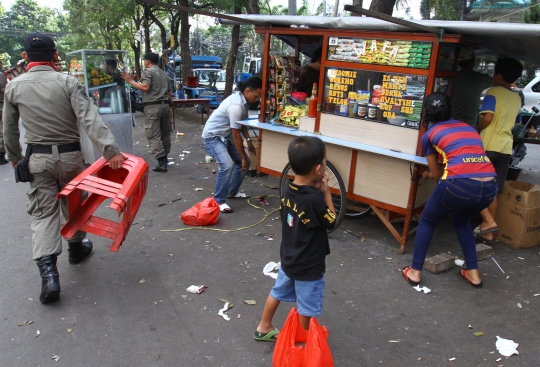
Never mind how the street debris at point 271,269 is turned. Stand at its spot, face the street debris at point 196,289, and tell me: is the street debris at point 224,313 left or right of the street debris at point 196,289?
left

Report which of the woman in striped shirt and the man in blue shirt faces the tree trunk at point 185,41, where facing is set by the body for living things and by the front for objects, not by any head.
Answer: the woman in striped shirt

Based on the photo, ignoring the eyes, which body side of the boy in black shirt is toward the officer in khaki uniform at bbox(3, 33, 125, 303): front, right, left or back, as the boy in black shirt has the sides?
left

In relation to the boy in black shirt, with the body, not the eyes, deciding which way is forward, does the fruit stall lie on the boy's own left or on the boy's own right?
on the boy's own left

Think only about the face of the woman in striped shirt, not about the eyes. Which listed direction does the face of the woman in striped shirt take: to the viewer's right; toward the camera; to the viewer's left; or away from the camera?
away from the camera

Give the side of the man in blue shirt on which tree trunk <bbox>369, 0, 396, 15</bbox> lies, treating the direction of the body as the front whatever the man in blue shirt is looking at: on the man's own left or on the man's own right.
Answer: on the man's own left

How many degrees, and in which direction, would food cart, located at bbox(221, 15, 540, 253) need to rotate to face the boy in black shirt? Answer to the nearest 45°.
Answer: approximately 45° to its left

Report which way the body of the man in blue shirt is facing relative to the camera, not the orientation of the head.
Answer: to the viewer's right

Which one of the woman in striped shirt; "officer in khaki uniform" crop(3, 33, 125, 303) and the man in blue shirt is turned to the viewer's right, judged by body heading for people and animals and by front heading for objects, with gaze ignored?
the man in blue shirt

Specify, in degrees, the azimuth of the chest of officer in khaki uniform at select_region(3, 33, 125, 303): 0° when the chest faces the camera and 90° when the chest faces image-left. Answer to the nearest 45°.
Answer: approximately 180°

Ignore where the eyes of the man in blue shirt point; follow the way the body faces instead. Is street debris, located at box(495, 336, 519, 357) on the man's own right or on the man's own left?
on the man's own right

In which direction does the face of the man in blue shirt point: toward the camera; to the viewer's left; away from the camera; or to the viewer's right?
to the viewer's right
